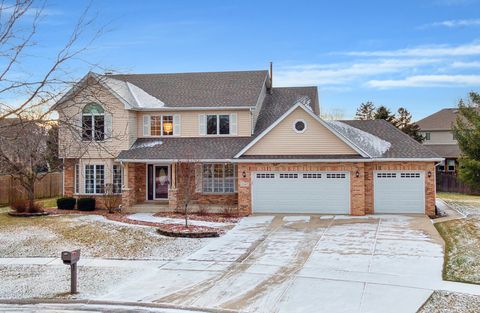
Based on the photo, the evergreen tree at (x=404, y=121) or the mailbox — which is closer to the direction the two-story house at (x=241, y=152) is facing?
the mailbox

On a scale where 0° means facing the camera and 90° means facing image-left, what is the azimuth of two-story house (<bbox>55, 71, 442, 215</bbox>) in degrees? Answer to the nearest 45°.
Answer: approximately 0°

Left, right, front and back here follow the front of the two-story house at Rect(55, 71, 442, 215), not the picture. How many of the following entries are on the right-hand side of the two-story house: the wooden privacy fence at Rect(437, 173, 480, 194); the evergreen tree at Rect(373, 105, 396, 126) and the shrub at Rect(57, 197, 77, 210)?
1

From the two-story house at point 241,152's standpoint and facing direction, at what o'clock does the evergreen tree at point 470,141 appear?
The evergreen tree is roughly at 8 o'clock from the two-story house.

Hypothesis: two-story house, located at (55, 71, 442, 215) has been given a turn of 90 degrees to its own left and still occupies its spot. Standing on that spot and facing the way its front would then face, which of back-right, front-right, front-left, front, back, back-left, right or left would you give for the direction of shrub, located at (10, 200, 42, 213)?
back

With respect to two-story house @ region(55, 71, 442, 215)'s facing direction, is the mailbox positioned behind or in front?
in front

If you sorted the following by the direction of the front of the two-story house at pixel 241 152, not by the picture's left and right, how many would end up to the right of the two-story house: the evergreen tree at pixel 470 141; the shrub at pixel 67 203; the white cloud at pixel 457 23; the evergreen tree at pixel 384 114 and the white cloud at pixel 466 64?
1

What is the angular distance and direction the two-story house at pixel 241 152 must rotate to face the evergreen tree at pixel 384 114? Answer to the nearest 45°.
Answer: approximately 135° to its left

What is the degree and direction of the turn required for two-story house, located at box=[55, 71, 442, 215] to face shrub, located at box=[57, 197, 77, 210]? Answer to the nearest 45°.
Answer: approximately 90° to its right

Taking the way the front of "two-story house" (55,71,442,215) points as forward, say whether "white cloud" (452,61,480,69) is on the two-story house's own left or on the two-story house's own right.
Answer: on the two-story house's own left
